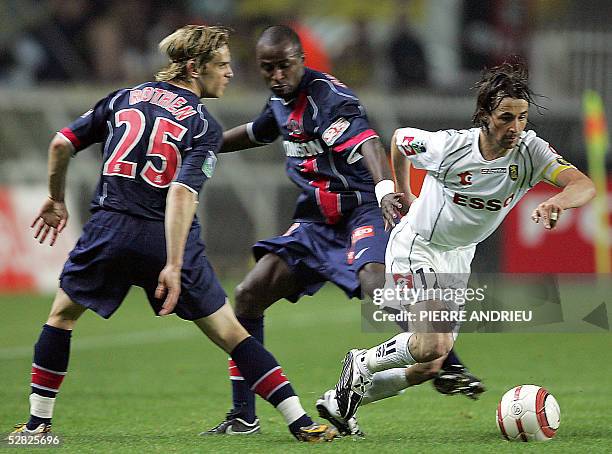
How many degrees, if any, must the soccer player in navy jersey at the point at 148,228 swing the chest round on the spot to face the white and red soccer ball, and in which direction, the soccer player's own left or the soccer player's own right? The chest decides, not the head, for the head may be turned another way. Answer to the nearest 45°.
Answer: approximately 45° to the soccer player's own right

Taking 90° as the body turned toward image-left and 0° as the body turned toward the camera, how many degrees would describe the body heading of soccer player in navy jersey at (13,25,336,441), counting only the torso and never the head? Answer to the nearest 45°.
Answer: approximately 225°

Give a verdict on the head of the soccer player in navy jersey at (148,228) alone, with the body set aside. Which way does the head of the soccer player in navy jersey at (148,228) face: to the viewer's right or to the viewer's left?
to the viewer's right

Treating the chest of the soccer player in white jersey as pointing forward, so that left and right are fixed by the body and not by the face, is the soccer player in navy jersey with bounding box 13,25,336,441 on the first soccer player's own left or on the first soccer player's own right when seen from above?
on the first soccer player's own right
